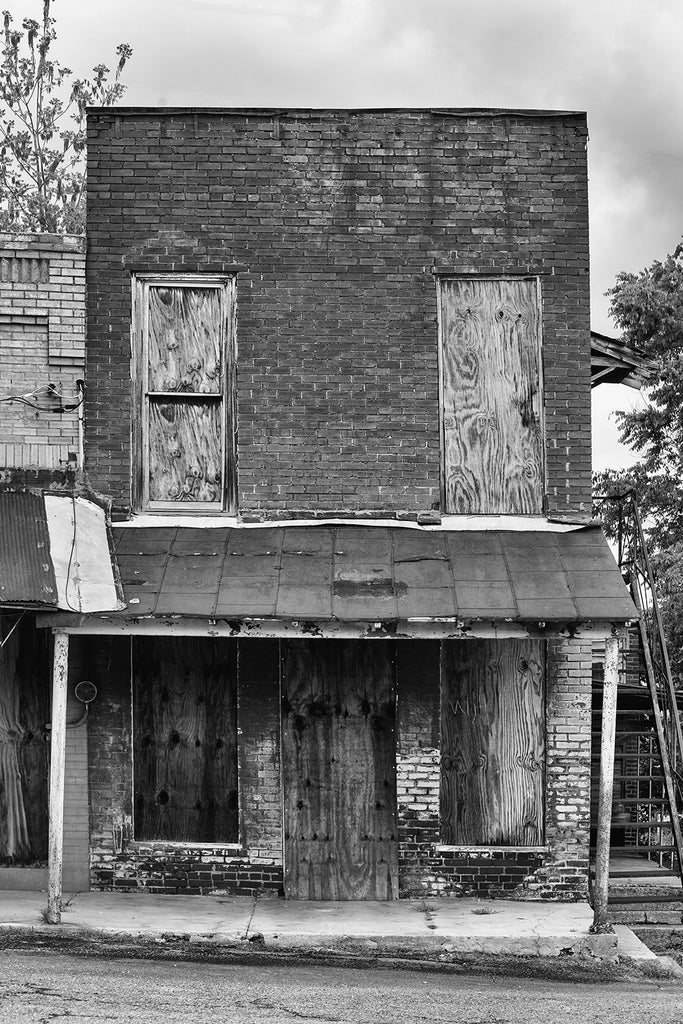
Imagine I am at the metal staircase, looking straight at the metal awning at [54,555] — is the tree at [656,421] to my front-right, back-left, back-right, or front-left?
back-right

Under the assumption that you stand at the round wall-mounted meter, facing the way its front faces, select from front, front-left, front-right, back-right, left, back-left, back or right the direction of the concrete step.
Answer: left

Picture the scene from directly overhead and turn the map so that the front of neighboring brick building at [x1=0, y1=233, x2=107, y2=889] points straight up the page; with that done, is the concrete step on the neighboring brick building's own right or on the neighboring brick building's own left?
on the neighboring brick building's own left

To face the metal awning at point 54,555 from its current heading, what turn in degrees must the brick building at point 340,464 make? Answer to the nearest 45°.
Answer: approximately 45° to its right

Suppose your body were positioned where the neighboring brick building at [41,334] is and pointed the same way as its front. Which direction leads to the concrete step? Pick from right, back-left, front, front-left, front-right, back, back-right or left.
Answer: left

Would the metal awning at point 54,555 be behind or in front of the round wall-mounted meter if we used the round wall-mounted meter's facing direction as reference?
in front
